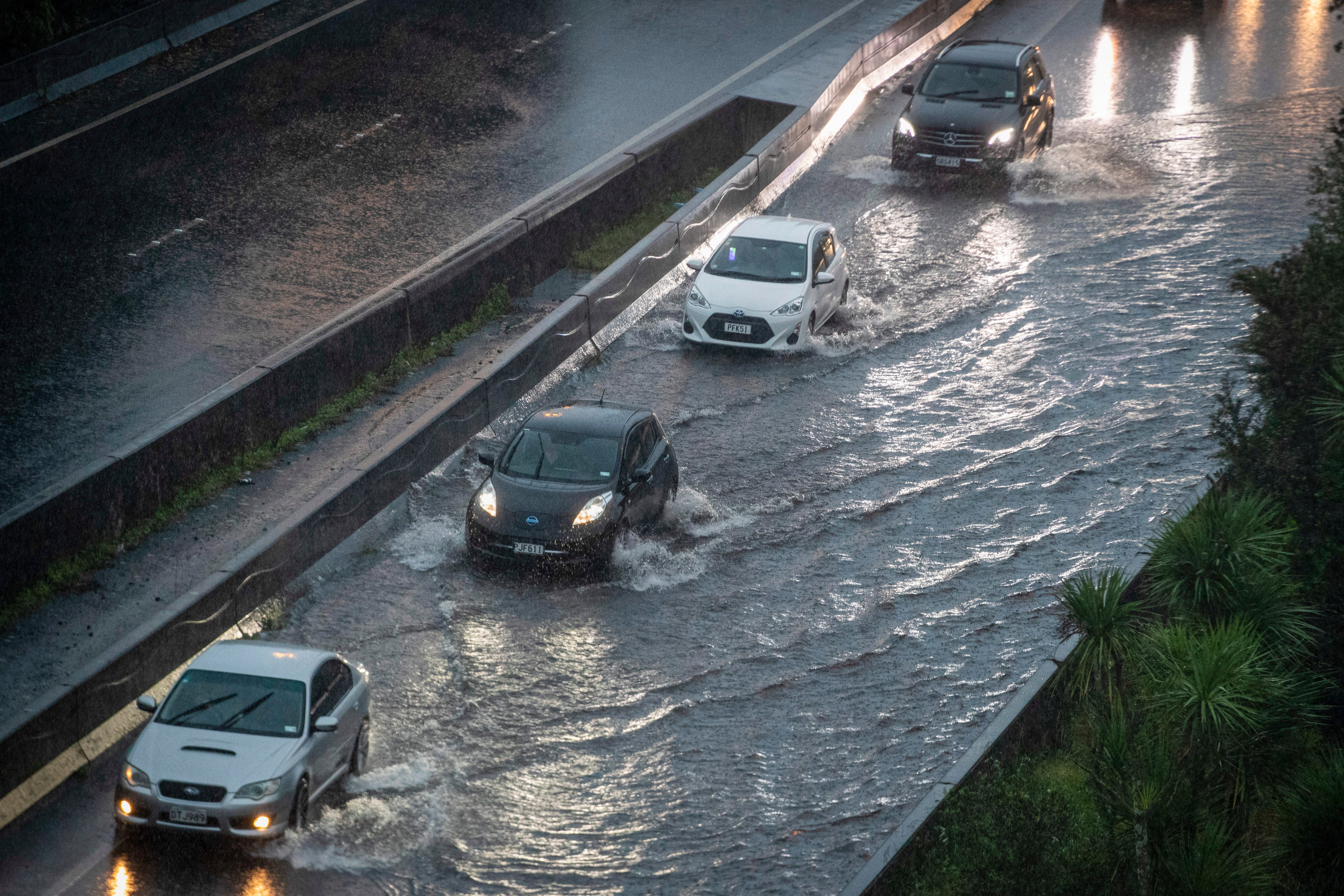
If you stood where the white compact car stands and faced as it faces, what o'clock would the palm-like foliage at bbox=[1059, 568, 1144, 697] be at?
The palm-like foliage is roughly at 10 o'clock from the white compact car.

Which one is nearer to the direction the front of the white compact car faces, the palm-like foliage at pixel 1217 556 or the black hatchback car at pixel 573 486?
the black hatchback car

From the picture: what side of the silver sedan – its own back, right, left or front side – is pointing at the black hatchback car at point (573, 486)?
back

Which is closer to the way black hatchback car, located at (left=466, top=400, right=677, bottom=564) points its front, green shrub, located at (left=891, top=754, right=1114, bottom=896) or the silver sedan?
the silver sedan

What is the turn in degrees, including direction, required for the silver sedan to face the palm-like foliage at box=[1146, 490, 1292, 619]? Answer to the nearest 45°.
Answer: approximately 135° to its left

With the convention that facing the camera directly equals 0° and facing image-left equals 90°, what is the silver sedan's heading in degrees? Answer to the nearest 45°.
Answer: approximately 45°

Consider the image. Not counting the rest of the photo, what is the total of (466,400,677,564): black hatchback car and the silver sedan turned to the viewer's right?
0

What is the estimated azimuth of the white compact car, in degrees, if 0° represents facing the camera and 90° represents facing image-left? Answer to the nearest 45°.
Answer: approximately 45°

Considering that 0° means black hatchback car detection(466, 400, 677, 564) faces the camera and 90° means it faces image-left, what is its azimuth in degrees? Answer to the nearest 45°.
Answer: approximately 45°

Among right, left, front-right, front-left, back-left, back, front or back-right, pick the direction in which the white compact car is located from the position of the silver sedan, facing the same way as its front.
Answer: back

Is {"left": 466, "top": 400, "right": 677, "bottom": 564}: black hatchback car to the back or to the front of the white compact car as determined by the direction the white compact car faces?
to the front

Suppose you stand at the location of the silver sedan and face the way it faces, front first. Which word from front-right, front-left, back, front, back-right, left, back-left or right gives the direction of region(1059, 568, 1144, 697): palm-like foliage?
back-left

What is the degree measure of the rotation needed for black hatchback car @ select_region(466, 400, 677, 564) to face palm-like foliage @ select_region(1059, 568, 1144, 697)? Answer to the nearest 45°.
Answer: approximately 90° to its left
